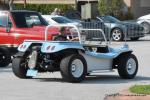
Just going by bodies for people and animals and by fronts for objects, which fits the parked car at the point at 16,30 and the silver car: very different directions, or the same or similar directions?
same or similar directions

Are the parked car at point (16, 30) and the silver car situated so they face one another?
no

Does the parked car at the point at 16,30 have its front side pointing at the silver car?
no

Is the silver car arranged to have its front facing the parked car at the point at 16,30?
no
